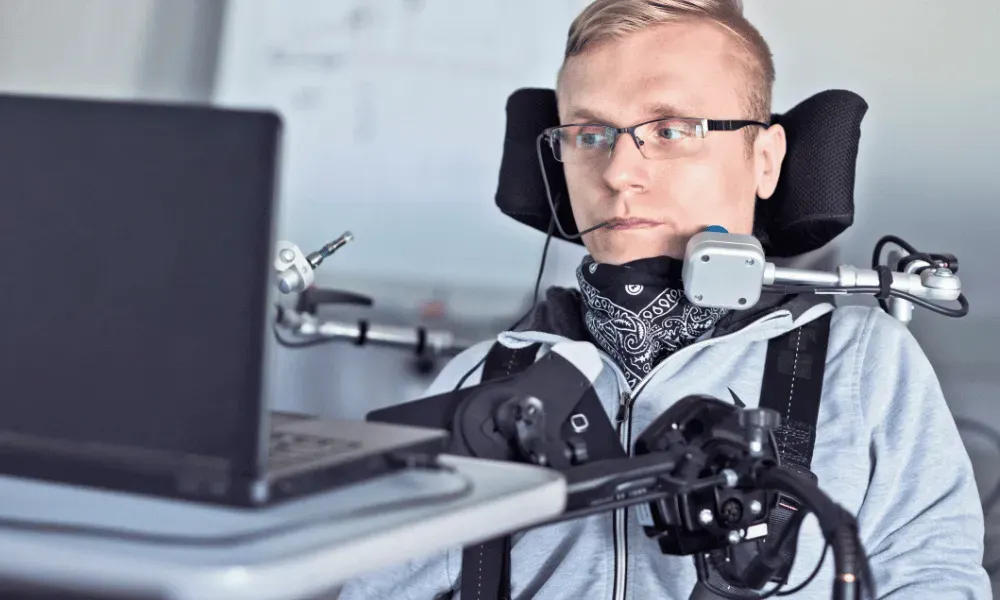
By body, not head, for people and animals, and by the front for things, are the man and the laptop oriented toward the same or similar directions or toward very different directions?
very different directions

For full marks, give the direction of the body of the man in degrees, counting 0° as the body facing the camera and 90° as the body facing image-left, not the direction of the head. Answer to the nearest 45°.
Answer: approximately 45°

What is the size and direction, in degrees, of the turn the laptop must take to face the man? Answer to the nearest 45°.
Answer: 0° — it already faces them

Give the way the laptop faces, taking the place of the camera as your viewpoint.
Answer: facing away from the viewer and to the right of the viewer
